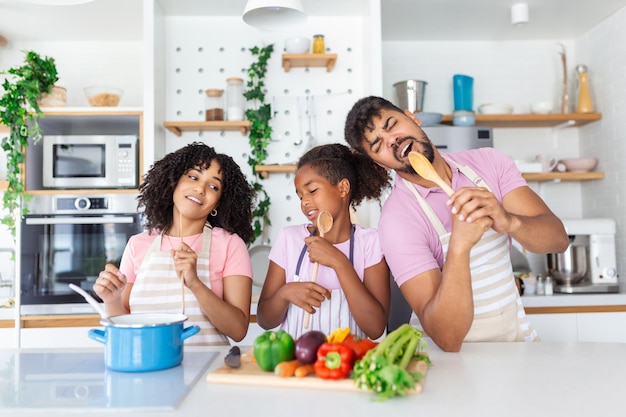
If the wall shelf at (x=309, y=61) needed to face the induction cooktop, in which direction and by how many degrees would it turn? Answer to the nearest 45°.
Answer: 0° — it already faces it

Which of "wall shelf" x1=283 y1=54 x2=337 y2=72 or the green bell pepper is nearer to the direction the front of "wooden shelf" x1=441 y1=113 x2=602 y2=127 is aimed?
the green bell pepper

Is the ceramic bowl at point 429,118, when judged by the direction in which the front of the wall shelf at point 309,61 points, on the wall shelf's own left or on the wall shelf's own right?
on the wall shelf's own left

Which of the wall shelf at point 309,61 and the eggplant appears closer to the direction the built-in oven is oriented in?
the eggplant

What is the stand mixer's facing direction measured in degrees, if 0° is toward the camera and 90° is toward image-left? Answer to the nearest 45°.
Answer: approximately 90°
